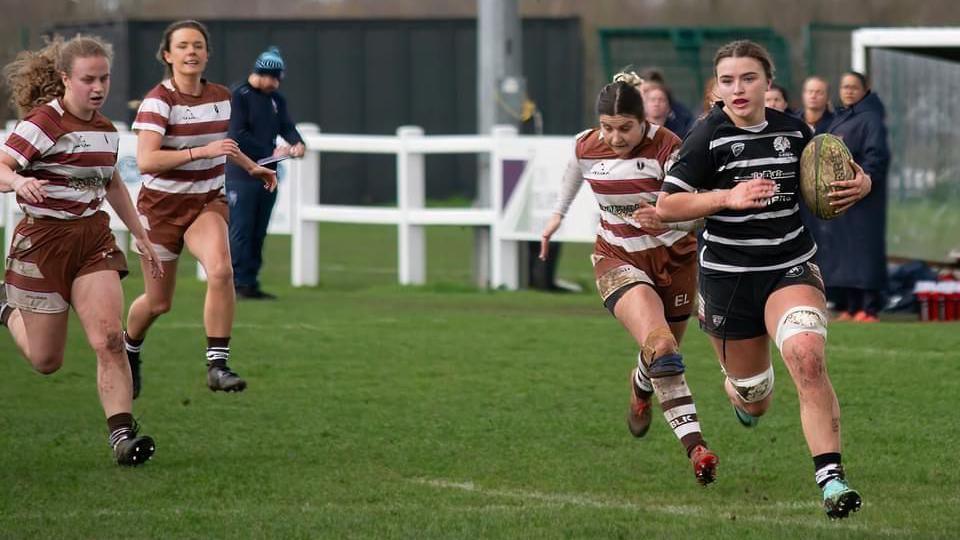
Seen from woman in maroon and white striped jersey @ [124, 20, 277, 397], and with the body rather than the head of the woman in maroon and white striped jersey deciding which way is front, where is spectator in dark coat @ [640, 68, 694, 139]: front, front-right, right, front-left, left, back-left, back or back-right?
left

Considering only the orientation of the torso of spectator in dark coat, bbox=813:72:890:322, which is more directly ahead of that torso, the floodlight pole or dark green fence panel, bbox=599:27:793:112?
the floodlight pole

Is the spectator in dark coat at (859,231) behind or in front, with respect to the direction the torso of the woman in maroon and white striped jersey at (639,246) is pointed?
behind

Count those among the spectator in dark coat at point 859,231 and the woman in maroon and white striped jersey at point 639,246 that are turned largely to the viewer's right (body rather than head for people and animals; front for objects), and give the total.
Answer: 0

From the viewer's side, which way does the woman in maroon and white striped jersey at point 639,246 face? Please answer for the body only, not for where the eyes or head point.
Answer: toward the camera

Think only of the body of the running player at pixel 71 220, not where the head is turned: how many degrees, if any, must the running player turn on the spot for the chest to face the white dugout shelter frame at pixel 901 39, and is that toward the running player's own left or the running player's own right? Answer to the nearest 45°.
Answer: approximately 90° to the running player's own left

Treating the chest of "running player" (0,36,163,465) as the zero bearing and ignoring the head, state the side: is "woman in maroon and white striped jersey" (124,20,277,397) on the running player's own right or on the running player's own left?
on the running player's own left

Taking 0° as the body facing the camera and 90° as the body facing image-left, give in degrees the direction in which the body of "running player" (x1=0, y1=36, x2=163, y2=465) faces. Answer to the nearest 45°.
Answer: approximately 315°

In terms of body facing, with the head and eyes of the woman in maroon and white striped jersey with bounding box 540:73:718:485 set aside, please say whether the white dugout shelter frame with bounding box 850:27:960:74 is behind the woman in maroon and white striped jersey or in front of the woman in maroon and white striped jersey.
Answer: behind

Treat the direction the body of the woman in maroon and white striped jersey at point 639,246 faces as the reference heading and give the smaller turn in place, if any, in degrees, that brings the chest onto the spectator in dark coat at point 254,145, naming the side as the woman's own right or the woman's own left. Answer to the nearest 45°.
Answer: approximately 135° to the woman's own right
